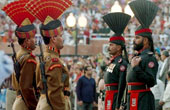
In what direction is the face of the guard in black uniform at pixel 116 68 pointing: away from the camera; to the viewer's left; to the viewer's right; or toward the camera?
to the viewer's left

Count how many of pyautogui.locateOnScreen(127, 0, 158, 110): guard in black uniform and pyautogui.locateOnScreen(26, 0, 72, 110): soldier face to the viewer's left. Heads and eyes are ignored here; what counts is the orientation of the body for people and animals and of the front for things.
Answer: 1

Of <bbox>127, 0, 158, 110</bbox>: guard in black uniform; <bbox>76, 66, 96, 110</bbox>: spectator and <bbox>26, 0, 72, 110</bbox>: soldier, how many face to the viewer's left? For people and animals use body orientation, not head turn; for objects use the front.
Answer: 1

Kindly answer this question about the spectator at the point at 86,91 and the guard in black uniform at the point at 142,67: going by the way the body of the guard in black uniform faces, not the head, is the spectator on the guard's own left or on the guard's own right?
on the guard's own right

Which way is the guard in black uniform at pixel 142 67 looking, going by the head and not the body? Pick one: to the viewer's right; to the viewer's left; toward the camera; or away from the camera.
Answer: to the viewer's left

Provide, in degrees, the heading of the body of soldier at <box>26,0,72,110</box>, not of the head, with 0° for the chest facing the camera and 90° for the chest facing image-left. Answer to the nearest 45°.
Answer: approximately 270°

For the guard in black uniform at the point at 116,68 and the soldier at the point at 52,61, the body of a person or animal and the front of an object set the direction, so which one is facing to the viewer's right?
the soldier

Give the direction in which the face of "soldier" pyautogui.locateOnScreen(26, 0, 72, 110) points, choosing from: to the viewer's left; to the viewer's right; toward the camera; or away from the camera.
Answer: to the viewer's right

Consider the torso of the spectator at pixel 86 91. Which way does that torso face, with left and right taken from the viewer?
facing the viewer and to the right of the viewer

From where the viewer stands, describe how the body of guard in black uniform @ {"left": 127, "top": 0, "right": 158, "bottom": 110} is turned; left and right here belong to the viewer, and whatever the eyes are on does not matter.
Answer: facing to the left of the viewer

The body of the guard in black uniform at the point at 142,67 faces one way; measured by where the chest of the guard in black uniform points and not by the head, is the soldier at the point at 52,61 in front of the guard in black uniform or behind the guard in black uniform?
in front
